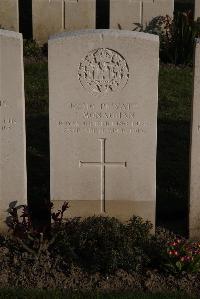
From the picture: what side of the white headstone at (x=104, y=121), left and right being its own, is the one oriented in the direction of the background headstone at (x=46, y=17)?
back

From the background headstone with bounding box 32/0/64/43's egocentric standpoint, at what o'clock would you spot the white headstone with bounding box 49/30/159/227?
The white headstone is roughly at 12 o'clock from the background headstone.

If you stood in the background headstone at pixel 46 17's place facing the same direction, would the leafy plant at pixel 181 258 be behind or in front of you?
in front

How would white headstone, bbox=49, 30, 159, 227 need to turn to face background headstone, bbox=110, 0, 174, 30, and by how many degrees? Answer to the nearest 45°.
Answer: approximately 180°

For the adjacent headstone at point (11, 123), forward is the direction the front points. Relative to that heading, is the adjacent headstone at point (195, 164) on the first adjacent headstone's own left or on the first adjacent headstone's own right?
on the first adjacent headstone's own left

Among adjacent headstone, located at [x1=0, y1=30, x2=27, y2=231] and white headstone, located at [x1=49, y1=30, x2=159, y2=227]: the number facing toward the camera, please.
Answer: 2

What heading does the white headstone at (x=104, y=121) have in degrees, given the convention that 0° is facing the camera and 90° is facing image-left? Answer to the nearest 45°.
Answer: approximately 0°

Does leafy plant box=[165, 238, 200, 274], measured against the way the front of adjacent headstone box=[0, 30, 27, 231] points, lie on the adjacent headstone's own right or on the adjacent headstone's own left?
on the adjacent headstone's own left

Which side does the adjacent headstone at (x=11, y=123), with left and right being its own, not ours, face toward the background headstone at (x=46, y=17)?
back
